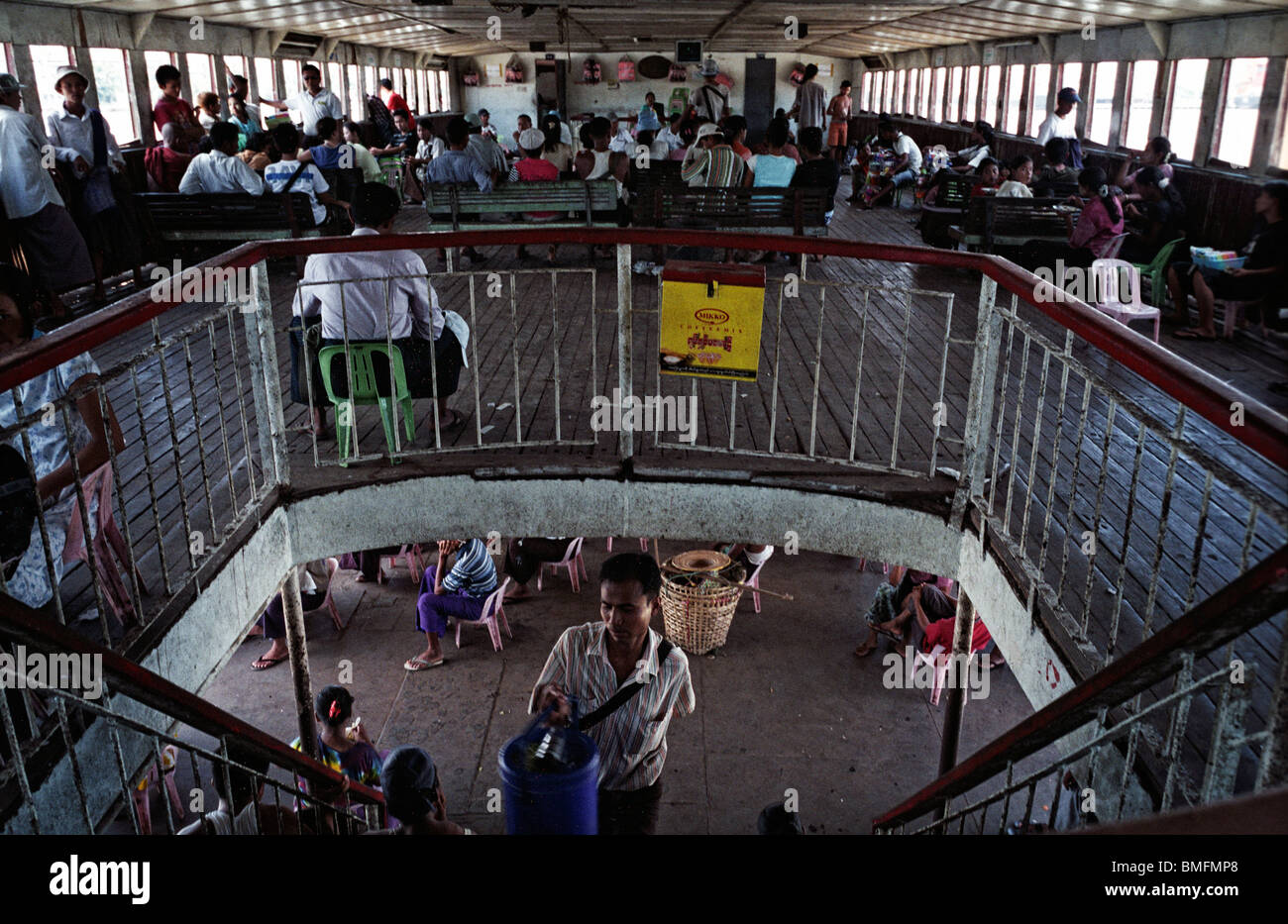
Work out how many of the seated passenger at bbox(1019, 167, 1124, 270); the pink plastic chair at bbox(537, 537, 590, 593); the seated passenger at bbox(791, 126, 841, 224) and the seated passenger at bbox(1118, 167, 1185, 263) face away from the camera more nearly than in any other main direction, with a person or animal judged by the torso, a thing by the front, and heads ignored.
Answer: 1

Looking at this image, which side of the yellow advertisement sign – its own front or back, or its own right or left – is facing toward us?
front

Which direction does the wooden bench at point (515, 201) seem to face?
away from the camera

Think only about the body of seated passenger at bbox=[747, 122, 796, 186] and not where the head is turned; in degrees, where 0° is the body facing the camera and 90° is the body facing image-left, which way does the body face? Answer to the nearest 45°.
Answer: approximately 180°

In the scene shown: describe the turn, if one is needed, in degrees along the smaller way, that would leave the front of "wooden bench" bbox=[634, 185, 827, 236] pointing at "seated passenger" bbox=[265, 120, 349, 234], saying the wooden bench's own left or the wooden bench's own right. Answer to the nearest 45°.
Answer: approximately 90° to the wooden bench's own left

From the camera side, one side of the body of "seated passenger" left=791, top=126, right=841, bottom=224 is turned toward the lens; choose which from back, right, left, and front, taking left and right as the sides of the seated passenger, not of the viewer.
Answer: back

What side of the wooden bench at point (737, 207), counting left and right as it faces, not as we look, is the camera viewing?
back
